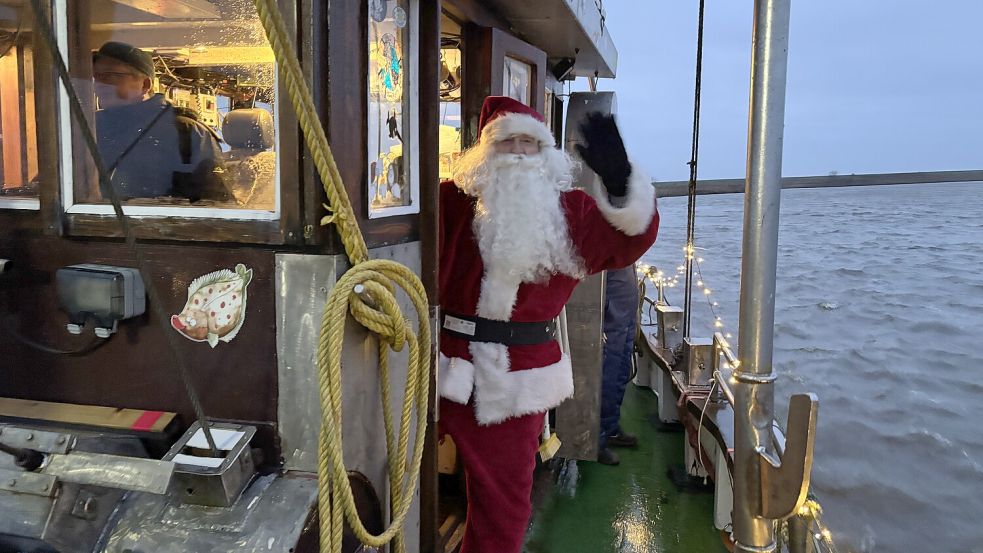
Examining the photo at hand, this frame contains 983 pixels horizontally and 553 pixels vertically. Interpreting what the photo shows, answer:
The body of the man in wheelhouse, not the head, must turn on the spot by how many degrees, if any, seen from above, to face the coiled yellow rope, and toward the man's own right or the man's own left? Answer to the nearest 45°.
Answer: approximately 90° to the man's own left

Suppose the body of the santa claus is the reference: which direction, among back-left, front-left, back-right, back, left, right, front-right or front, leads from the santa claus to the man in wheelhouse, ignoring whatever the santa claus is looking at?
front-right

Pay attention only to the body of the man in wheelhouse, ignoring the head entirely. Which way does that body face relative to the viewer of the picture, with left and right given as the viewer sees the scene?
facing the viewer and to the left of the viewer

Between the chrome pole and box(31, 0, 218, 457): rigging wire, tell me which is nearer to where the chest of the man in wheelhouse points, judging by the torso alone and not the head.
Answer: the rigging wire

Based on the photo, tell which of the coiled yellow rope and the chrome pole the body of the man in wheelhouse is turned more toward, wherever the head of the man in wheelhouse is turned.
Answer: the coiled yellow rope

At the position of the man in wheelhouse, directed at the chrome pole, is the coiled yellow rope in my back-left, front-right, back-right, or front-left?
front-right

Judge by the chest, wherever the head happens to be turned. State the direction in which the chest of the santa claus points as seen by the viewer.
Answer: toward the camera

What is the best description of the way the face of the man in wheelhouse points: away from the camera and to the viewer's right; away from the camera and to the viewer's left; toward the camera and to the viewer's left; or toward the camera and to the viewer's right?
toward the camera and to the viewer's left

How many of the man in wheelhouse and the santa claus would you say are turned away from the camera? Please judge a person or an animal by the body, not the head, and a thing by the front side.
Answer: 0

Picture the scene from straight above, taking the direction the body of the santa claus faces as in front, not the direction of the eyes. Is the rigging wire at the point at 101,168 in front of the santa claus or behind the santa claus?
in front

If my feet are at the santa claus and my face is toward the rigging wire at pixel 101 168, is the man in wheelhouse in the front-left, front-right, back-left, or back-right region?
front-right

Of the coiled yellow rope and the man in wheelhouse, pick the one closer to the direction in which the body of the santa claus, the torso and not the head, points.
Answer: the coiled yellow rope

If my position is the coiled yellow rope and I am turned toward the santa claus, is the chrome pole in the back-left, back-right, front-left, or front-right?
front-right

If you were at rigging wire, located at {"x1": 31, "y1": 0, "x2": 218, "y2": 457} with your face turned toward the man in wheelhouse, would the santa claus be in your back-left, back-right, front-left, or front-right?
front-right
